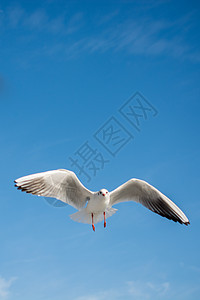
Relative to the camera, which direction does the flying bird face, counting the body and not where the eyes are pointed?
toward the camera
